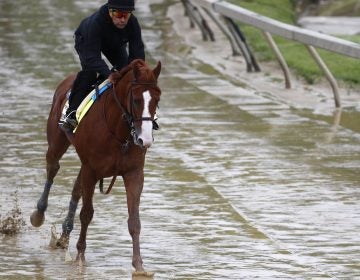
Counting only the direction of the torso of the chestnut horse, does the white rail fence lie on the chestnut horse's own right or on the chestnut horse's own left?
on the chestnut horse's own left

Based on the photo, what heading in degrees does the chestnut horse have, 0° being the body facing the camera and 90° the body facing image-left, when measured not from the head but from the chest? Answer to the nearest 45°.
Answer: approximately 315°

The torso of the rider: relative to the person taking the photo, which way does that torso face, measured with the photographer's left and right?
facing the viewer and to the right of the viewer
